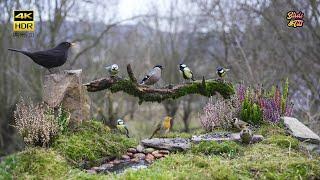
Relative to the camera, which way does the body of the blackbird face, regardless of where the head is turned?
to the viewer's right

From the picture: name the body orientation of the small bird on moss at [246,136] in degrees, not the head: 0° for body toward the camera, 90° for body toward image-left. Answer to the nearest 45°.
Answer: approximately 0°

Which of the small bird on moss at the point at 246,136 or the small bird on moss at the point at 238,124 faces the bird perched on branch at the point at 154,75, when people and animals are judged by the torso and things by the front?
the small bird on moss at the point at 238,124

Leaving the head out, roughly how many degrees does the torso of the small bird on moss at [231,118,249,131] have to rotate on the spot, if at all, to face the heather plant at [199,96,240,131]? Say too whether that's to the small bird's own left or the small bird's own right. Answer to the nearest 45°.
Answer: approximately 45° to the small bird's own right

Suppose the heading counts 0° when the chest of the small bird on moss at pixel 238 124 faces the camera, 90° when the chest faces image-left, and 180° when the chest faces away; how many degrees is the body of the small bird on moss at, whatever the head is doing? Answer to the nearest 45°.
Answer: approximately 90°

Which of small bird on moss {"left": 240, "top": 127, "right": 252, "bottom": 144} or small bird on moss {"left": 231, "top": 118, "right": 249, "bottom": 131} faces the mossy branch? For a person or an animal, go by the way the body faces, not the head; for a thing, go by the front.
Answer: small bird on moss {"left": 231, "top": 118, "right": 249, "bottom": 131}

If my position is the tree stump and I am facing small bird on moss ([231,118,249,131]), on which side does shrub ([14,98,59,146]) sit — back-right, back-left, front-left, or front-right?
back-right

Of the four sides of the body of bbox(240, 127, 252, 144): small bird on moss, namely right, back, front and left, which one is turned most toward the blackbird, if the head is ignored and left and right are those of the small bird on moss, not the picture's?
right
